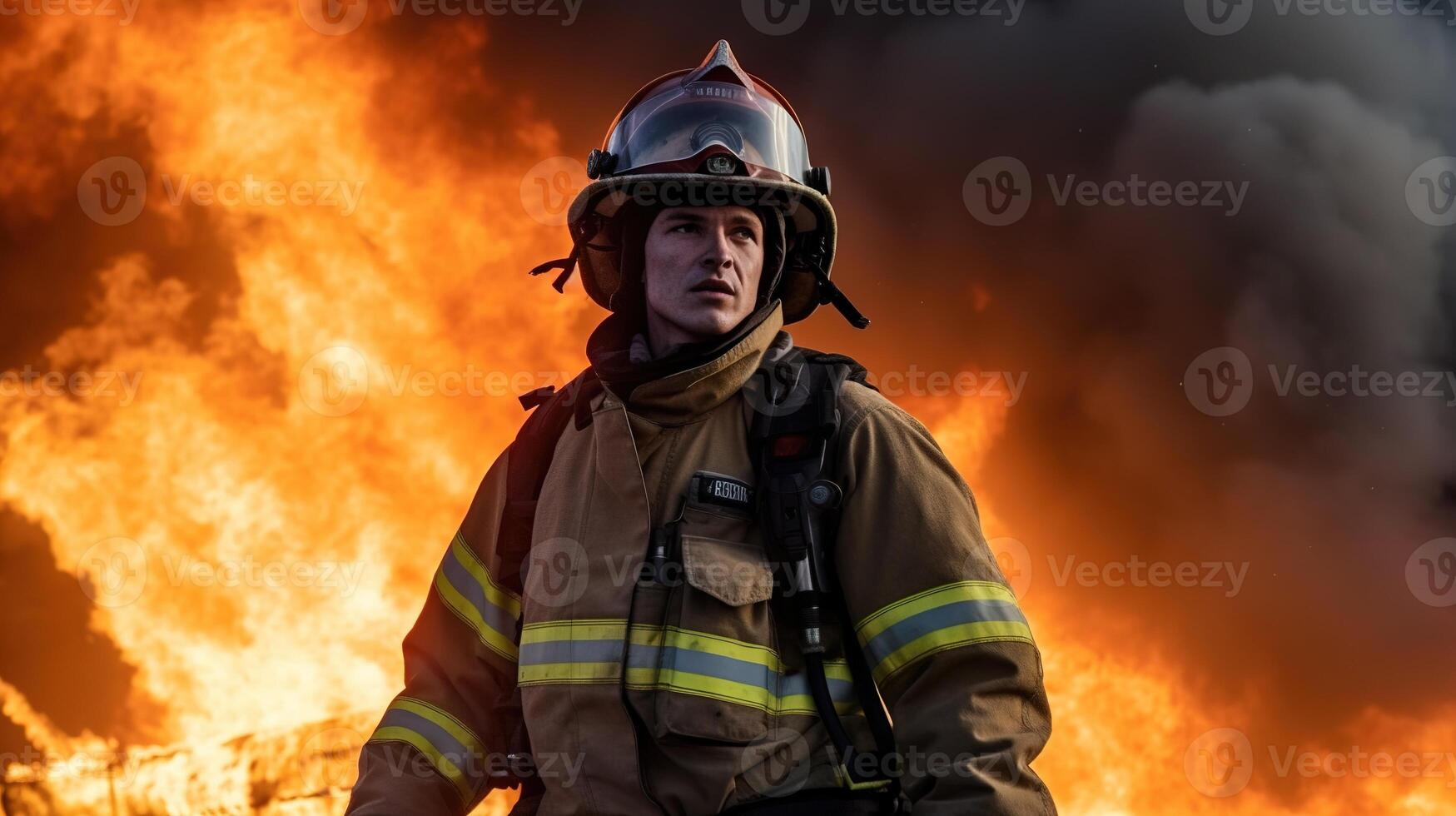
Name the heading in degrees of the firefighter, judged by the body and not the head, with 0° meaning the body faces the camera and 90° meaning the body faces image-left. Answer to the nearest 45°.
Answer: approximately 0°
